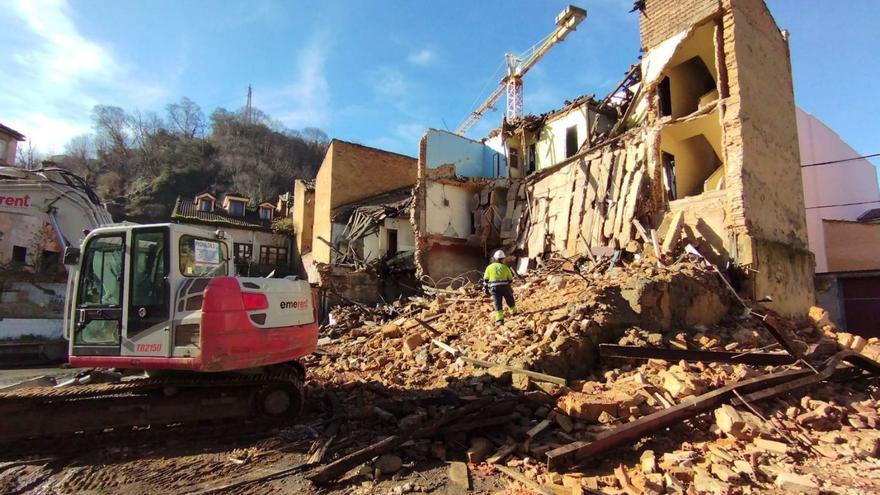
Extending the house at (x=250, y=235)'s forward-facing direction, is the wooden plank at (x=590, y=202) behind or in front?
in front

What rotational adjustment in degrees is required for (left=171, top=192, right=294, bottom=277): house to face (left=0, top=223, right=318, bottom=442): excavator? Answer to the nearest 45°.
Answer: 0° — it already faces it

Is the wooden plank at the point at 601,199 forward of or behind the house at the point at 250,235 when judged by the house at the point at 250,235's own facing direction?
forward

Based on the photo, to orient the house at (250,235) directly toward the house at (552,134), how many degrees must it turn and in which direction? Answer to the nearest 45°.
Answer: approximately 45° to its left

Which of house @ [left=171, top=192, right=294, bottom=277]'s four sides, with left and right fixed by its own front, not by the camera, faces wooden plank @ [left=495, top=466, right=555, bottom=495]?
front

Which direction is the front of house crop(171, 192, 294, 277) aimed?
toward the camera

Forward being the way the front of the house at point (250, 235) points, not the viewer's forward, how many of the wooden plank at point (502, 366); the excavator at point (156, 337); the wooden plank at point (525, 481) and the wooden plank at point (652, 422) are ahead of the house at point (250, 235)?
4

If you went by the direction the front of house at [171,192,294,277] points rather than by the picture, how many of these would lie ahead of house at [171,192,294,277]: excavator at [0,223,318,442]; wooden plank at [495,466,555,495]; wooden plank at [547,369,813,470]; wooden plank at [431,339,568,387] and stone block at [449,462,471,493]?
5

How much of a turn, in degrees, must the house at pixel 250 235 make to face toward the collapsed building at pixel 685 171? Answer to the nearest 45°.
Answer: approximately 45° to its left

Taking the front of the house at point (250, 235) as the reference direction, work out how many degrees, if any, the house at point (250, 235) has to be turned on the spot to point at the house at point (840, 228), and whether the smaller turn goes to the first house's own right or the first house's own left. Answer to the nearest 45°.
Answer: approximately 45° to the first house's own left

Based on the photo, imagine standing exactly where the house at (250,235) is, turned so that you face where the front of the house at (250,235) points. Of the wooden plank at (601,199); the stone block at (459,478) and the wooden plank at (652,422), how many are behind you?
0

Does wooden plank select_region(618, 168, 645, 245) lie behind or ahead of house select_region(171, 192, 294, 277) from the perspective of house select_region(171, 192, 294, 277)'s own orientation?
ahead

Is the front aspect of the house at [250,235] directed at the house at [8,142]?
no
